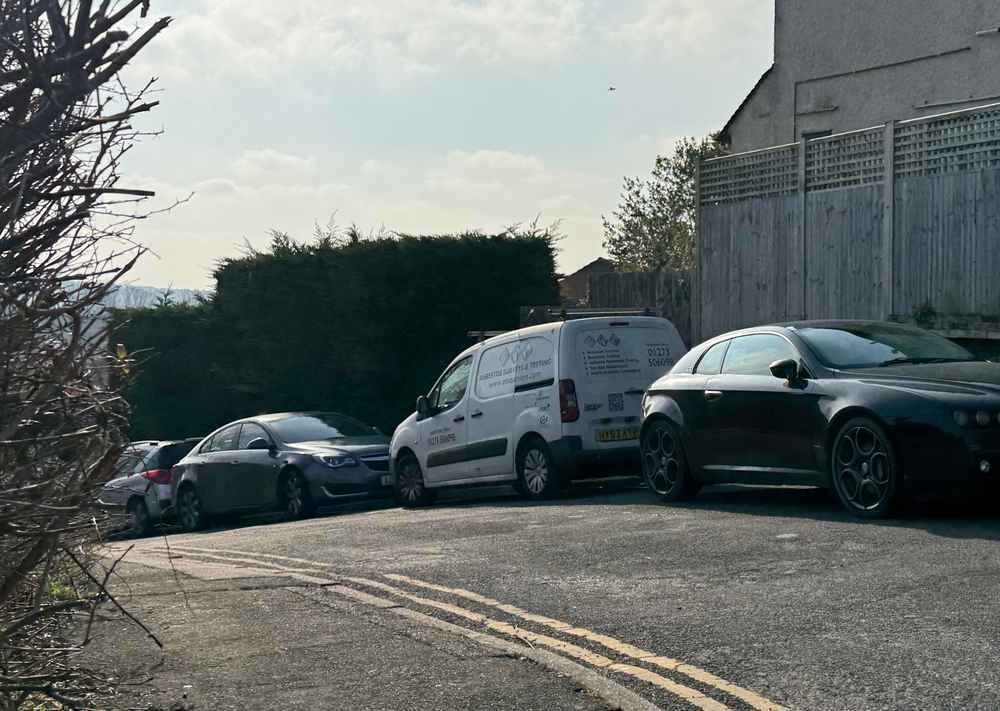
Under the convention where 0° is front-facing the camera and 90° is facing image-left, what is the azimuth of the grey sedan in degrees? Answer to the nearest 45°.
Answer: approximately 315°

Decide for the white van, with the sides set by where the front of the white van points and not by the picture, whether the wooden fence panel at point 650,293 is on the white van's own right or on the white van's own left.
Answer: on the white van's own right

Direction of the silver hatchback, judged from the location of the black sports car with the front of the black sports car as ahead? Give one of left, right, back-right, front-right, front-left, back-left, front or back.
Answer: back

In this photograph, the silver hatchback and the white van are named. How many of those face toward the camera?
0

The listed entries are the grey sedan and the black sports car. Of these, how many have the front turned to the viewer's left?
0

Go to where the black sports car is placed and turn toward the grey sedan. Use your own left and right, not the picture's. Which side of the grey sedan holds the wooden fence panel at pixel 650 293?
right

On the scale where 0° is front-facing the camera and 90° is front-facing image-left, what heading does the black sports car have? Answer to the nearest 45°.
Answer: approximately 315°

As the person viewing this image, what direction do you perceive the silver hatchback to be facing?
facing away from the viewer and to the left of the viewer

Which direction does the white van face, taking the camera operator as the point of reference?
facing away from the viewer and to the left of the viewer

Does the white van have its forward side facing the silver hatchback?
yes

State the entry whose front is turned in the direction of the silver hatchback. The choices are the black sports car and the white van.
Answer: the white van

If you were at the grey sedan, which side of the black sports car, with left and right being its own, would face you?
back

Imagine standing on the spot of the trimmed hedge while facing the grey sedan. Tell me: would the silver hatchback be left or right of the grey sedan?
right

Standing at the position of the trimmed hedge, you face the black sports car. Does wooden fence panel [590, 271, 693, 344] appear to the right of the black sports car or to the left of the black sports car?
left

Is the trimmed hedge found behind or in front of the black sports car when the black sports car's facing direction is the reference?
behind

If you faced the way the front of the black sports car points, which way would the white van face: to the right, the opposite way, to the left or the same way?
the opposite way
